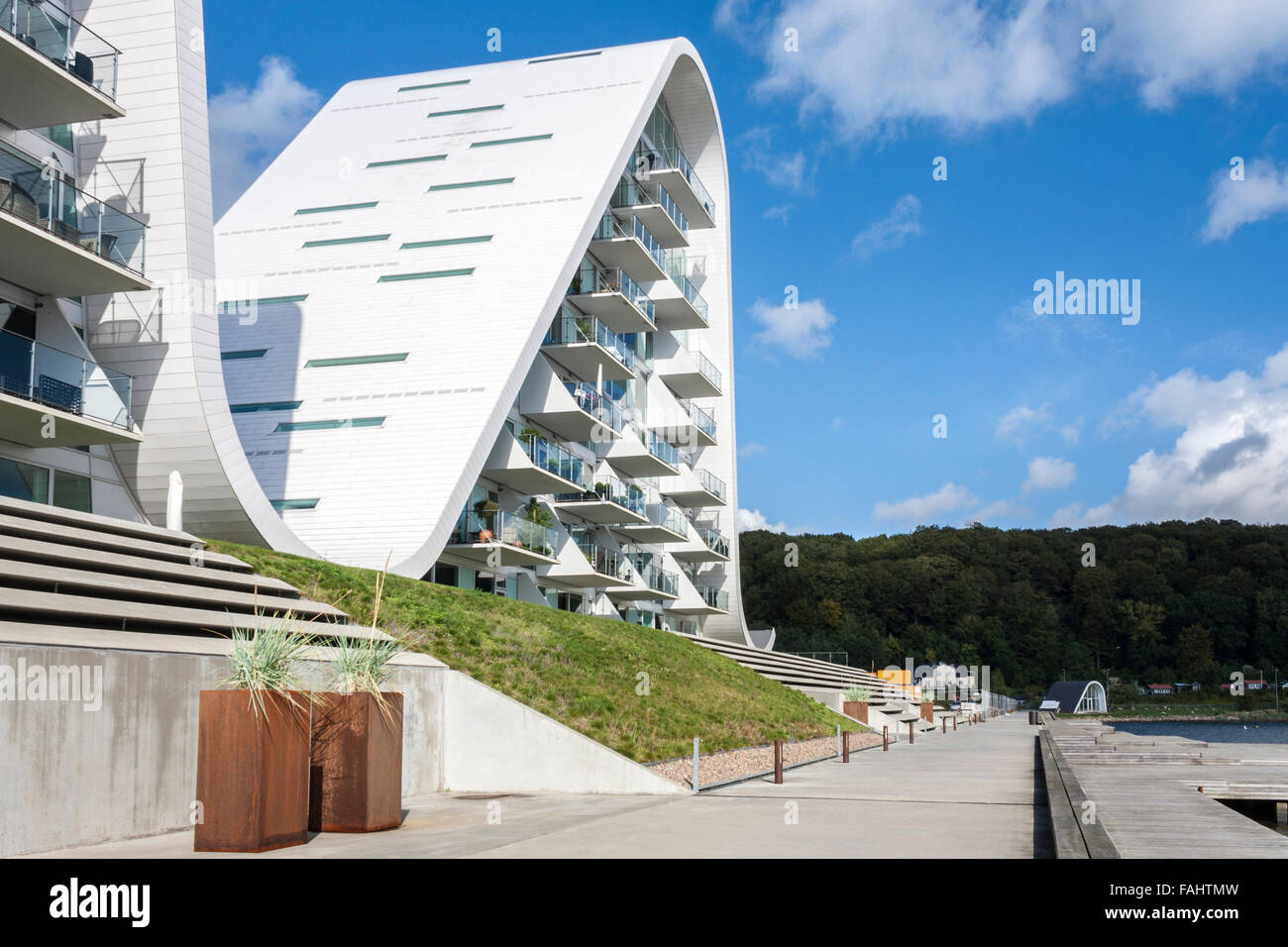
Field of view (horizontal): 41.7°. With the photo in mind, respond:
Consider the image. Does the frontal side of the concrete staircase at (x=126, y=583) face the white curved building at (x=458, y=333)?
no

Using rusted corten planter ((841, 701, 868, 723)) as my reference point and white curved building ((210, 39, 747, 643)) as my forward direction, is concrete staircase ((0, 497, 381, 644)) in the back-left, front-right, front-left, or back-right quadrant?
front-left

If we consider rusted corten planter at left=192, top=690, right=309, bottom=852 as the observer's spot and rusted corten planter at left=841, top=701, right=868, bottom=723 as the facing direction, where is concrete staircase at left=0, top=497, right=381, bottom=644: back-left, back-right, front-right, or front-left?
front-left

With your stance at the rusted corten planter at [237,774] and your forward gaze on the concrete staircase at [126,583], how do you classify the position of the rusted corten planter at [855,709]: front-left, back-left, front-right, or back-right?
front-right

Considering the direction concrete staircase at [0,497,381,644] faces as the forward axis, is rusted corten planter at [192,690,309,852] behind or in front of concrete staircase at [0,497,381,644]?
in front

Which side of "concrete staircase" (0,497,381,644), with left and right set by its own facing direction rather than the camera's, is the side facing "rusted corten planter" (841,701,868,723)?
left

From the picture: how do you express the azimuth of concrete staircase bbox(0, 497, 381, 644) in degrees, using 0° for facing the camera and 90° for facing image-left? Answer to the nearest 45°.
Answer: approximately 315°

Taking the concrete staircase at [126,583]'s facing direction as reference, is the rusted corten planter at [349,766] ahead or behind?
ahead
